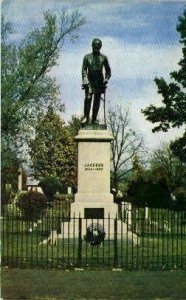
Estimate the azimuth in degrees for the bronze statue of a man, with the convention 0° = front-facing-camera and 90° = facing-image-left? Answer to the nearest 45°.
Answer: approximately 0°
